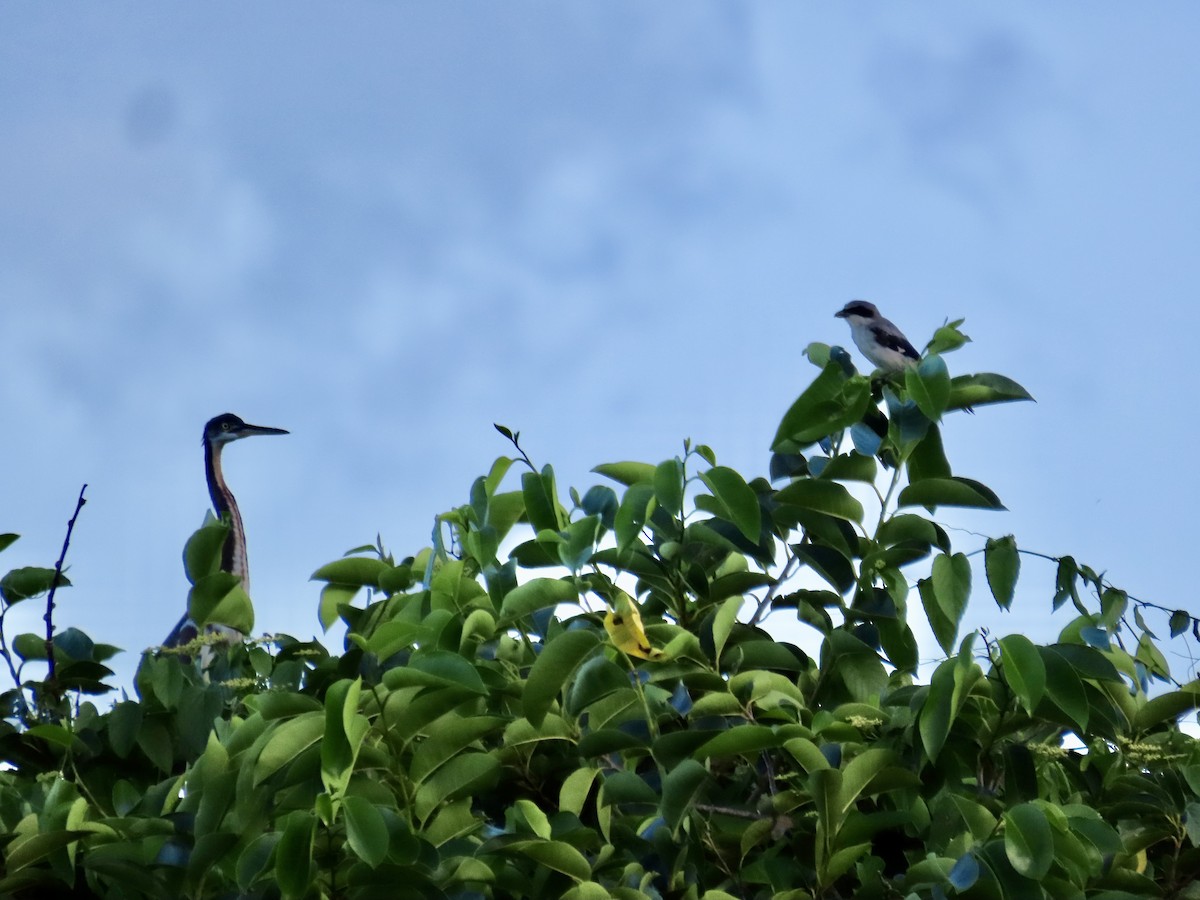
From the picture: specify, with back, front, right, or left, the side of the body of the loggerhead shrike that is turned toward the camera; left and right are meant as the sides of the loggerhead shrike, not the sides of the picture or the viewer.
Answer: left
